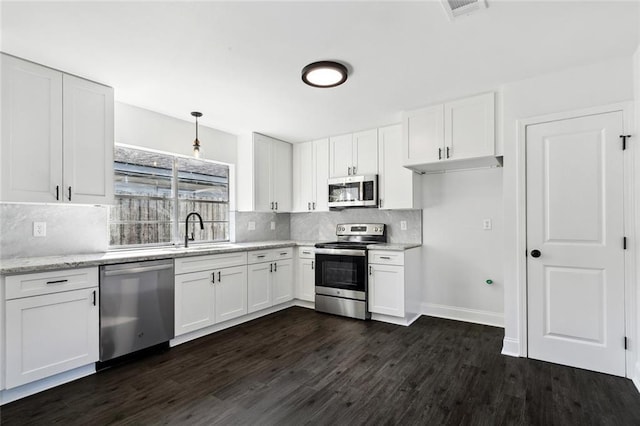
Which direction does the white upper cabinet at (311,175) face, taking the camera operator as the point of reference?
facing the viewer and to the left of the viewer

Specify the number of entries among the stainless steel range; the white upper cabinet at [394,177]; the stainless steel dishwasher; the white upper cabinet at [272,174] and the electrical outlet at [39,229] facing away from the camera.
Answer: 0

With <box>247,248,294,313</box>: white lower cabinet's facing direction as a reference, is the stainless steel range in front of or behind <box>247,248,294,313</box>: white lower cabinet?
in front

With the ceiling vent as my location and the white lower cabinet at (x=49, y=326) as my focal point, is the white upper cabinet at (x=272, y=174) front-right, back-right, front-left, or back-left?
front-right

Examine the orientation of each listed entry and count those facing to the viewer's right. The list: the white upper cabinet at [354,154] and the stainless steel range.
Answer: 0

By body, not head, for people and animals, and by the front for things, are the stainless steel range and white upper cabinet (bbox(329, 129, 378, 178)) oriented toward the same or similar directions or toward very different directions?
same or similar directions

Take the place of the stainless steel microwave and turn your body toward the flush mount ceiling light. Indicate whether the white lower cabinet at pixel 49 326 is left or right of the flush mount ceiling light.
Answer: right

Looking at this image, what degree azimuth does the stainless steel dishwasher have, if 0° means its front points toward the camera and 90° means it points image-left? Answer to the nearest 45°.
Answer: approximately 315°

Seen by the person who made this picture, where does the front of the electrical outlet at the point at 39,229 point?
facing the viewer

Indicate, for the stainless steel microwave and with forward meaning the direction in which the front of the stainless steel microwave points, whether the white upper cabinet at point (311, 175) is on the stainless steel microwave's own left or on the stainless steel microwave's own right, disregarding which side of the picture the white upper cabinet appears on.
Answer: on the stainless steel microwave's own right

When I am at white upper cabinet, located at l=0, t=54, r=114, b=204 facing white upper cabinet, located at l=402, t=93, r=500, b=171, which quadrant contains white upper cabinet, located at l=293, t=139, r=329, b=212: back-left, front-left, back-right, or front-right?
front-left

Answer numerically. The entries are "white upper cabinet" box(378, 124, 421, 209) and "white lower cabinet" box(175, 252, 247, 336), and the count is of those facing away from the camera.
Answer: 0

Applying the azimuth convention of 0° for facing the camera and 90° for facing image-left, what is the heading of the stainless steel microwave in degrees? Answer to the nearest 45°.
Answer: approximately 45°

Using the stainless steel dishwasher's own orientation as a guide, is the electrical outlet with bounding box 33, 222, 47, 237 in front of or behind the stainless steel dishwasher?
behind

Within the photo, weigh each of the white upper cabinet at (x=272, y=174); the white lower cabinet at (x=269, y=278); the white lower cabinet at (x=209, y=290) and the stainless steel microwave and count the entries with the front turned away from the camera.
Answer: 0
